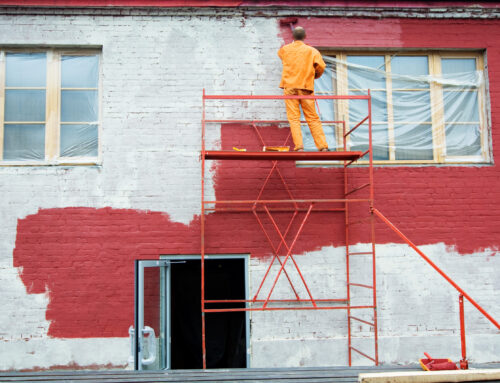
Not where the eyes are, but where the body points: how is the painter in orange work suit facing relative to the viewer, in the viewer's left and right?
facing away from the viewer

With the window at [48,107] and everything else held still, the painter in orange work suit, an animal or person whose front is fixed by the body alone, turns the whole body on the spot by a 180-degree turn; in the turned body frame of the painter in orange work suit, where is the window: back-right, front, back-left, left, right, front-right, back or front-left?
right

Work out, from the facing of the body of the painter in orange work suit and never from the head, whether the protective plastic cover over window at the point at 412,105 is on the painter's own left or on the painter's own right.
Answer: on the painter's own right
